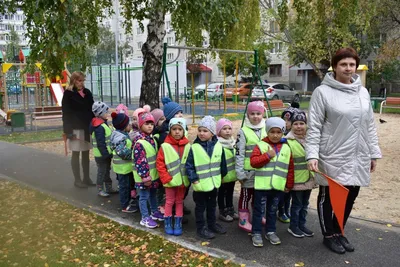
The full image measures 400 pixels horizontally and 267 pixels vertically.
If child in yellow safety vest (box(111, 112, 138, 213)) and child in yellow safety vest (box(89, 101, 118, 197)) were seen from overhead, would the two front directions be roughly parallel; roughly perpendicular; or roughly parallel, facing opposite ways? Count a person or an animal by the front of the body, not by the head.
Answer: roughly parallel

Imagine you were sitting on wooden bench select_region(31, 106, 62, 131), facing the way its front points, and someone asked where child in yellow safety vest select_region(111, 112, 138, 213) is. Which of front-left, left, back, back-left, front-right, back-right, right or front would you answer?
front

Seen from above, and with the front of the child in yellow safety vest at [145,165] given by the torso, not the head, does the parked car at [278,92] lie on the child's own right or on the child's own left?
on the child's own left

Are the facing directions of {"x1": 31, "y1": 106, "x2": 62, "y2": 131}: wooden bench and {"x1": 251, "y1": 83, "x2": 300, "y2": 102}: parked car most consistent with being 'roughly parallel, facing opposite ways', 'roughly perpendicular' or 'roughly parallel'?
roughly perpendicular

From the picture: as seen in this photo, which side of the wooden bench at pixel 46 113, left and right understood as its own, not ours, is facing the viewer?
front

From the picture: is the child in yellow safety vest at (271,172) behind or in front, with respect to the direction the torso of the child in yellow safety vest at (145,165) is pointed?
in front

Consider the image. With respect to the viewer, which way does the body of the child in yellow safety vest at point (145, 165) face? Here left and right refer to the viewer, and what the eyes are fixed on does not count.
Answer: facing the viewer and to the right of the viewer
